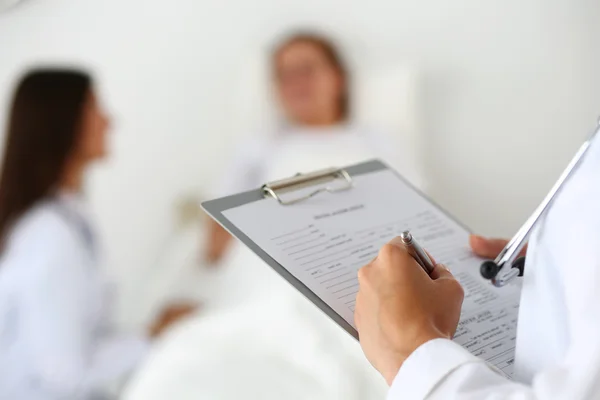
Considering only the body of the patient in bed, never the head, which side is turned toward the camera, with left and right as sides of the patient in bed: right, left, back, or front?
front

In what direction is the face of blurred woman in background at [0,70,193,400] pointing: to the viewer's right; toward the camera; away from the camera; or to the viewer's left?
to the viewer's right

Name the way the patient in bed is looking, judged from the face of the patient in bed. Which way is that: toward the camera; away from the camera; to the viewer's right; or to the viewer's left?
toward the camera

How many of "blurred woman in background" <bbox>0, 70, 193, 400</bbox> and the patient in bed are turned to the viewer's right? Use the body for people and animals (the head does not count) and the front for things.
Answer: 1

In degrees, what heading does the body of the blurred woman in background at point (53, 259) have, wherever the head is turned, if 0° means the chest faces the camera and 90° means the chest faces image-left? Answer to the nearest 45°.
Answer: approximately 270°

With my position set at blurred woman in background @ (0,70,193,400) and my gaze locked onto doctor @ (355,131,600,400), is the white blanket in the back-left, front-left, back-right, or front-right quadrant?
front-left

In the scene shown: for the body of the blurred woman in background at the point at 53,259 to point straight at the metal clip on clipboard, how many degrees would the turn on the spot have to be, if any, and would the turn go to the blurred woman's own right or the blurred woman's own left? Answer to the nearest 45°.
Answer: approximately 45° to the blurred woman's own right

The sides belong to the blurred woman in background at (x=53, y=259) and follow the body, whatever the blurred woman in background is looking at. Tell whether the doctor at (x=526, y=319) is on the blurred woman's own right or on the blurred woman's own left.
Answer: on the blurred woman's own right

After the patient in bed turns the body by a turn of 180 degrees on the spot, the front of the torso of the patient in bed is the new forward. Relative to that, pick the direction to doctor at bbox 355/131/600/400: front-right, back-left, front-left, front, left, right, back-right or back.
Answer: back

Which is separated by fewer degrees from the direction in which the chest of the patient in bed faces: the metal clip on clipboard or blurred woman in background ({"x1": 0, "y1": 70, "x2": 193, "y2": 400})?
the metal clip on clipboard

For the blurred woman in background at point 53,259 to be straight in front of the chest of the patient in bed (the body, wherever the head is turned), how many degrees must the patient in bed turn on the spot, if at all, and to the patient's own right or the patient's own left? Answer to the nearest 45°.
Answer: approximately 45° to the patient's own right

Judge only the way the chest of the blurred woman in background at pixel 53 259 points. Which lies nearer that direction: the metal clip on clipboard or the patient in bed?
the patient in bed

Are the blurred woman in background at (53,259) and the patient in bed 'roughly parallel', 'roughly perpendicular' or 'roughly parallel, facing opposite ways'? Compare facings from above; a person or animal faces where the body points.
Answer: roughly perpendicular

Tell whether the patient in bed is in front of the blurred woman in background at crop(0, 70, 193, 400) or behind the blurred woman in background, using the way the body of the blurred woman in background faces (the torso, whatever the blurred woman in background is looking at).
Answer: in front
